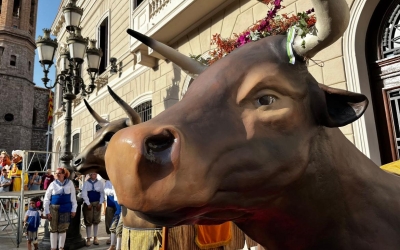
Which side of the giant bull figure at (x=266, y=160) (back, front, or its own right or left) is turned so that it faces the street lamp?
right

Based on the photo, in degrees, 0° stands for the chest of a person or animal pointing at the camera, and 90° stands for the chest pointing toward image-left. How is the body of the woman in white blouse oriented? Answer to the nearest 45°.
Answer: approximately 0°

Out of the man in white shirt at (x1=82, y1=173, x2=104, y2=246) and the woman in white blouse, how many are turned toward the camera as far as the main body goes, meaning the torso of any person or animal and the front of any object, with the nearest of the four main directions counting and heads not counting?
2

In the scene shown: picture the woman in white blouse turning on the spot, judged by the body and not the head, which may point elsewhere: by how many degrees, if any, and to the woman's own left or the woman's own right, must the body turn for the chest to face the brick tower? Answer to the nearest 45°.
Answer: approximately 180°

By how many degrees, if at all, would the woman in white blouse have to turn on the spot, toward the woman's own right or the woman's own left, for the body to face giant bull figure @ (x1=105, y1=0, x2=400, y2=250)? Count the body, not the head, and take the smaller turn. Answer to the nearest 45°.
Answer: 0° — they already face it

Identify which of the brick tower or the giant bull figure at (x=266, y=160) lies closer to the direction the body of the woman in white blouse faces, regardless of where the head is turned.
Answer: the giant bull figure

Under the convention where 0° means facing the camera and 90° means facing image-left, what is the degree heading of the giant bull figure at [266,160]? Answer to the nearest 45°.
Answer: approximately 45°

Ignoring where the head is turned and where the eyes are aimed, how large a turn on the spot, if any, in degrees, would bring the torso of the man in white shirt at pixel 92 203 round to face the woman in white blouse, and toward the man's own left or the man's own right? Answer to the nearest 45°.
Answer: approximately 45° to the man's own right

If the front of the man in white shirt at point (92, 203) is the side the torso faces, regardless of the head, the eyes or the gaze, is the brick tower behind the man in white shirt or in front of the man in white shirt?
behind
